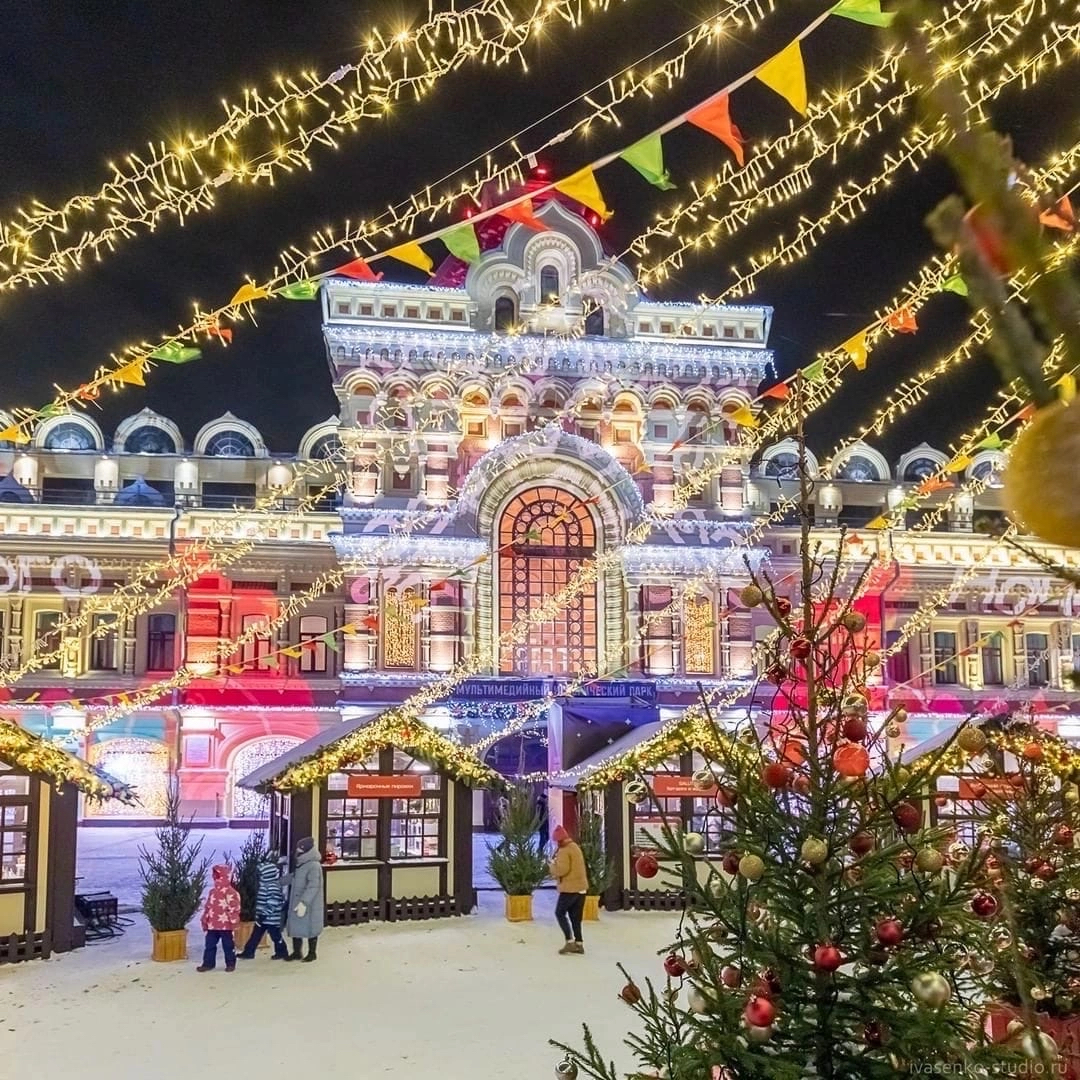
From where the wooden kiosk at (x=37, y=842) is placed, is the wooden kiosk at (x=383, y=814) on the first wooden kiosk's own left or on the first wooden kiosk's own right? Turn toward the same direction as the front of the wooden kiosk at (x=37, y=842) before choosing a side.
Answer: on the first wooden kiosk's own left

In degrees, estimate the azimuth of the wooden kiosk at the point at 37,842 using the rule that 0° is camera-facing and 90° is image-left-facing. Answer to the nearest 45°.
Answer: approximately 0°

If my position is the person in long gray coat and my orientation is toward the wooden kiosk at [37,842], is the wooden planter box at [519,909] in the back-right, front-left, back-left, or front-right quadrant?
back-right

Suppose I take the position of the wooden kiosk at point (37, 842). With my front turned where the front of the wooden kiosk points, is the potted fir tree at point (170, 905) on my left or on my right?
on my left

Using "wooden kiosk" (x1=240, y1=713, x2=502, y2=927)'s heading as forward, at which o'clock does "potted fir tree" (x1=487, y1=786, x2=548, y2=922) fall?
The potted fir tree is roughly at 9 o'clock from the wooden kiosk.

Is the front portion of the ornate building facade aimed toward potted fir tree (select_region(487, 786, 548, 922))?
yes
